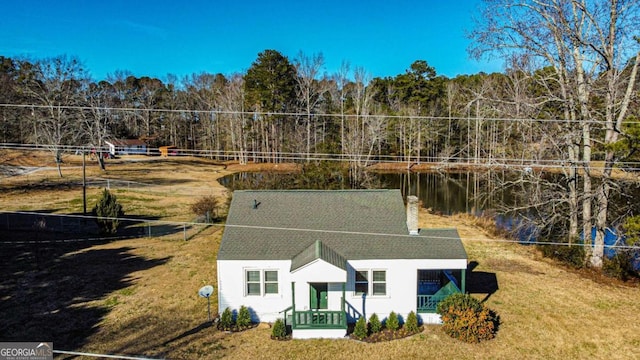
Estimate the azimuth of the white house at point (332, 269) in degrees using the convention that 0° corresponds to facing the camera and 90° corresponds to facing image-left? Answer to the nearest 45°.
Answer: approximately 0°

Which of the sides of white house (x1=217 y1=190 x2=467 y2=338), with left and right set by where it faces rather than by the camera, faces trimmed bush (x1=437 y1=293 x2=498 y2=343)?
left

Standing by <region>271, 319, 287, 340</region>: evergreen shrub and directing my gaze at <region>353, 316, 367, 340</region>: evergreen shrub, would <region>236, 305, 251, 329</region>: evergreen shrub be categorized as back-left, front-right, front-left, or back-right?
back-left

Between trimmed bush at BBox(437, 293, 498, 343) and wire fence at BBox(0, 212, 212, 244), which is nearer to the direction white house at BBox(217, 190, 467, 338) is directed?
the trimmed bush

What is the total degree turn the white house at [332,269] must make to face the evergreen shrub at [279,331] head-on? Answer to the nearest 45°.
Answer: approximately 45° to its right

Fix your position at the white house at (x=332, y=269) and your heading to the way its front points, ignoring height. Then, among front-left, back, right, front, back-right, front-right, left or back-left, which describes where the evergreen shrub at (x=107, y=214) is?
back-right

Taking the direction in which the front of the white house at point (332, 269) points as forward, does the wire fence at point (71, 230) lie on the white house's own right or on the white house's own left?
on the white house's own right
